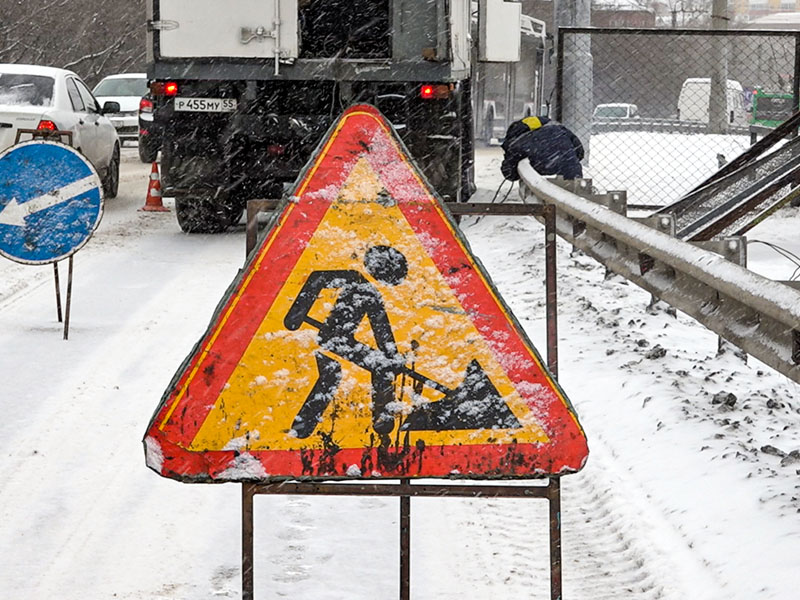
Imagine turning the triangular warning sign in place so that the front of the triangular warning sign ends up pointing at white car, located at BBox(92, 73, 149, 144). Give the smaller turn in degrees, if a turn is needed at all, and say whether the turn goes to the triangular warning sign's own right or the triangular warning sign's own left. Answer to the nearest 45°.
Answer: approximately 180°

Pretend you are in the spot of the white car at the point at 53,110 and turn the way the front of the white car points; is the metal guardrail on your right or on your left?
on your right

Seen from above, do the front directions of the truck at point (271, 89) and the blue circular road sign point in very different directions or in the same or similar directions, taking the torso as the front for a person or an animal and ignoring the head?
very different directions

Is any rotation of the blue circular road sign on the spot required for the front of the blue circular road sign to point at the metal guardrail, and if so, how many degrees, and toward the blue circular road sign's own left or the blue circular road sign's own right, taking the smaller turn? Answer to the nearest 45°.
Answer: approximately 45° to the blue circular road sign's own left

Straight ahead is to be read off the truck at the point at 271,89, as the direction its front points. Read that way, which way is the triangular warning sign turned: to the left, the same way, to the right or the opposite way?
the opposite way

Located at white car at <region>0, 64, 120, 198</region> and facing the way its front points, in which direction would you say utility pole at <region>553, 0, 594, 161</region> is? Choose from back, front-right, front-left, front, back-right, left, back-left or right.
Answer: front-right

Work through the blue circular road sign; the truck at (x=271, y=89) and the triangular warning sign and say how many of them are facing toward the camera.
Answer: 2

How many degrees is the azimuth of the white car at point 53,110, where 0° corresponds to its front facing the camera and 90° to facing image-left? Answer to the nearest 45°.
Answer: approximately 225°

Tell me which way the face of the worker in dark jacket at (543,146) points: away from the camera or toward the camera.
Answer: away from the camera

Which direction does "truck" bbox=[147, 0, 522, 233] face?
away from the camera

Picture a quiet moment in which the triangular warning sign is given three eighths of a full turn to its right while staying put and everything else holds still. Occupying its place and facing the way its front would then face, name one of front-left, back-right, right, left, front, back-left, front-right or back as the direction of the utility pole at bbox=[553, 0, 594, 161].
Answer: front-right
